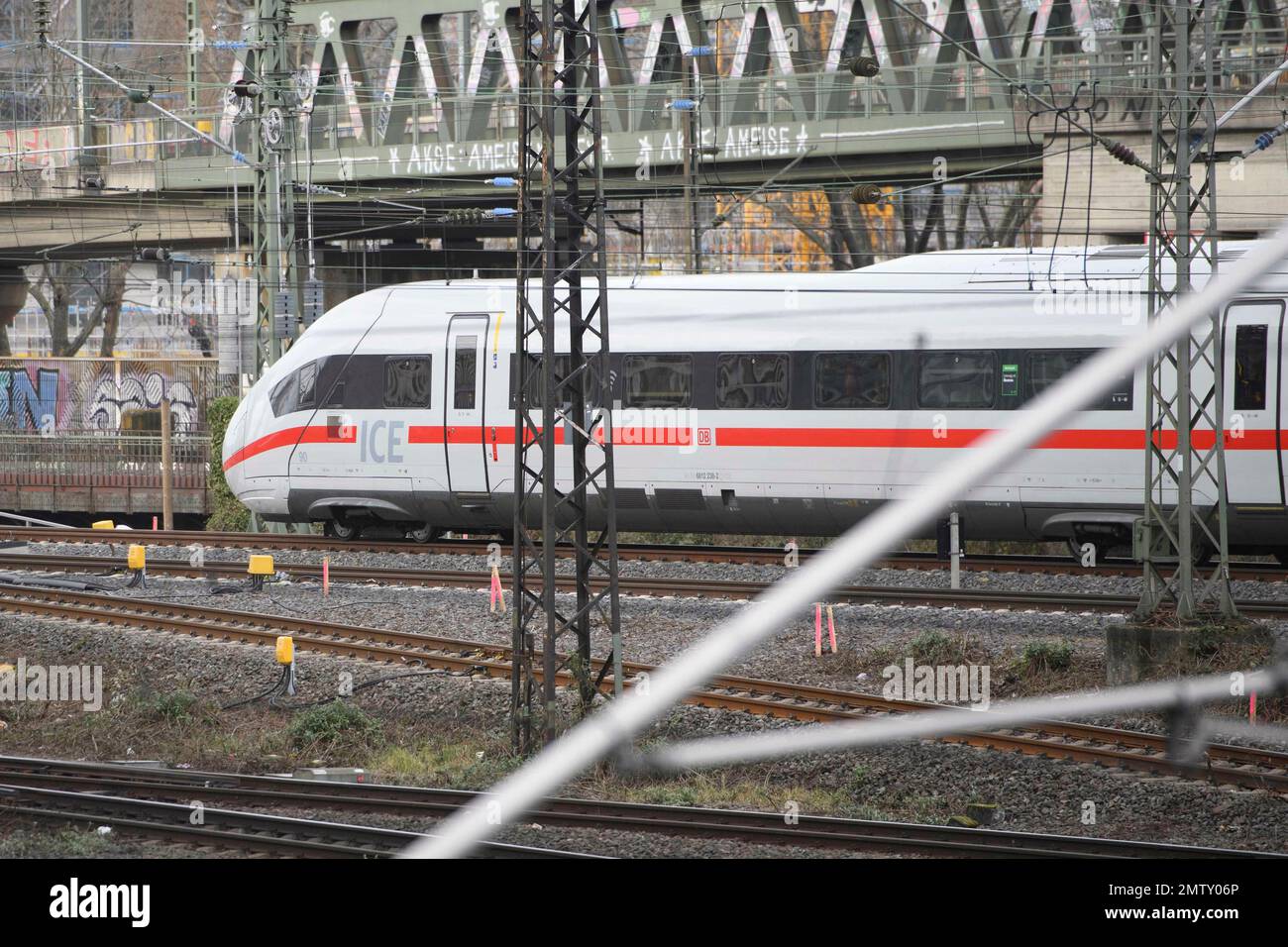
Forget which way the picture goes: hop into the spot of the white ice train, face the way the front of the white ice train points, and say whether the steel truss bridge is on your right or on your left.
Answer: on your right

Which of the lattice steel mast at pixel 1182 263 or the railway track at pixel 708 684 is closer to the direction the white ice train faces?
the railway track

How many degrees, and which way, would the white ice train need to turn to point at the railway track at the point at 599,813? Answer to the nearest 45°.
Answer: approximately 90° to its left

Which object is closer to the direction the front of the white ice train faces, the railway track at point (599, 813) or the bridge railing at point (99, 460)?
the bridge railing

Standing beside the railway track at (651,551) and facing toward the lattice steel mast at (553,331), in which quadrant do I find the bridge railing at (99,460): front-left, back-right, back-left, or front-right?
back-right

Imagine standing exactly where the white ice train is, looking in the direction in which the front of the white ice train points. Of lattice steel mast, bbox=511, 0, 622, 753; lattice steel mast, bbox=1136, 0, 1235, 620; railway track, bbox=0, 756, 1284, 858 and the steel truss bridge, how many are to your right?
1

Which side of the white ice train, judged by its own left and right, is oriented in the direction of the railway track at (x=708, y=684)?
left

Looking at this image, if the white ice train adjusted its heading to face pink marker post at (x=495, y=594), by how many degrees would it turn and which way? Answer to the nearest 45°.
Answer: approximately 45° to its left

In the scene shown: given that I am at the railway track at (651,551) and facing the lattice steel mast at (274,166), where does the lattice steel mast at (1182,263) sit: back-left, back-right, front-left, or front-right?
back-left

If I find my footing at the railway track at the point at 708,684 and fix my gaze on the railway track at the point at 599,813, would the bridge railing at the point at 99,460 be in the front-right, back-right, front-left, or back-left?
back-right

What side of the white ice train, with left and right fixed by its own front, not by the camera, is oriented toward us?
left

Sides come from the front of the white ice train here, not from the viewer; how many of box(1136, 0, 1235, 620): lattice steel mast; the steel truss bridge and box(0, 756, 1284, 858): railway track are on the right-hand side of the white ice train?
1

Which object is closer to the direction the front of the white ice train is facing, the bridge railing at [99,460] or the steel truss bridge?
the bridge railing

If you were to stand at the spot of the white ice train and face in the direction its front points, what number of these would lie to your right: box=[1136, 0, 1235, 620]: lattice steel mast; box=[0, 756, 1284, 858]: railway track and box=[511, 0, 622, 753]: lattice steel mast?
0

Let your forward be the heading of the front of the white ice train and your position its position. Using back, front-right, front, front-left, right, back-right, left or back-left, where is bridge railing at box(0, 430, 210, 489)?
front-right
